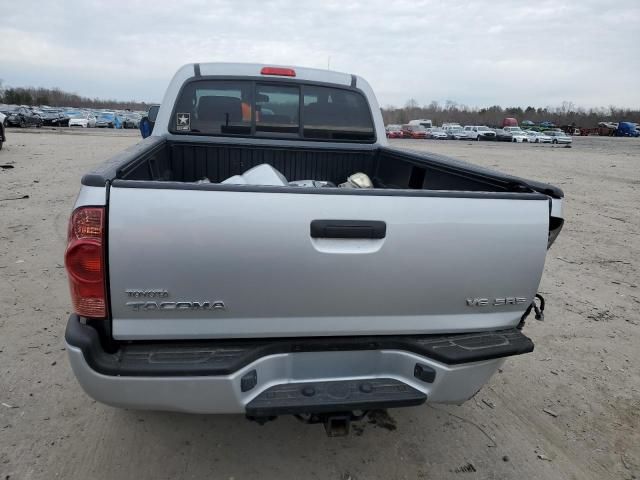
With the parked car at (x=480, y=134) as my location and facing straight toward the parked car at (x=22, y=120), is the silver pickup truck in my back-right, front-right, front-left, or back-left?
front-left

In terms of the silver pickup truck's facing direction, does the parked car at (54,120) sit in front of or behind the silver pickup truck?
in front

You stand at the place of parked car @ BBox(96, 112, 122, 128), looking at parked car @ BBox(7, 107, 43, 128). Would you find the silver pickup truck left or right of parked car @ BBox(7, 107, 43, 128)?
left

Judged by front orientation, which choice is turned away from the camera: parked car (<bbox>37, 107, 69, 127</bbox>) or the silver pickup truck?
the silver pickup truck

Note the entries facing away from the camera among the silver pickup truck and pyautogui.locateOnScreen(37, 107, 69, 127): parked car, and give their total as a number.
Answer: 1

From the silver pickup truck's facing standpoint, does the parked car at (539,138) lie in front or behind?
in front

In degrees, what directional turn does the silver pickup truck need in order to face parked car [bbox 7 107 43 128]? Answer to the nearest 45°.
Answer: approximately 45° to its left

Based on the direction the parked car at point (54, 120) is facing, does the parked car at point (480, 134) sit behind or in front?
in front

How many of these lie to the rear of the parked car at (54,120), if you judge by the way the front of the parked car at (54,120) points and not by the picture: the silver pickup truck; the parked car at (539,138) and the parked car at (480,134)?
0

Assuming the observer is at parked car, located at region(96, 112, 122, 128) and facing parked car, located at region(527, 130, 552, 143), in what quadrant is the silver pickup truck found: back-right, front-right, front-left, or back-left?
front-right

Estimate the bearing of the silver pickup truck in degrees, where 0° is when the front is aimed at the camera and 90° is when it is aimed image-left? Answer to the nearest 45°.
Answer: approximately 180°
